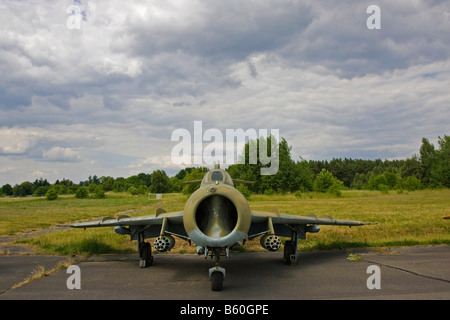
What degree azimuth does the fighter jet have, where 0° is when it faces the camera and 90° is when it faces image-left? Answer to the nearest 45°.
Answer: approximately 0°
